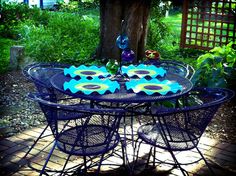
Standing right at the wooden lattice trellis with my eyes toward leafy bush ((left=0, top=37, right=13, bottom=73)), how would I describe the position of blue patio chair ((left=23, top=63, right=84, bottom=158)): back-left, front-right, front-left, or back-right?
front-left

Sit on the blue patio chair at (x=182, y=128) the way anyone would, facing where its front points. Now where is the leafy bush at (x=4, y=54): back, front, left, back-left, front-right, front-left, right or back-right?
front

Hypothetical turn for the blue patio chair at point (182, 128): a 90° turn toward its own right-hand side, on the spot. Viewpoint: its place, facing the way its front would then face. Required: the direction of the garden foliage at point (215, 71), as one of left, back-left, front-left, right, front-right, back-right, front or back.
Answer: front-left

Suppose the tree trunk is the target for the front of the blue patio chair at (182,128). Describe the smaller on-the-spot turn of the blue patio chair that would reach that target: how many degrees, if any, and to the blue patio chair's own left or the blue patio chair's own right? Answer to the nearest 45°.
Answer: approximately 45° to the blue patio chair's own right

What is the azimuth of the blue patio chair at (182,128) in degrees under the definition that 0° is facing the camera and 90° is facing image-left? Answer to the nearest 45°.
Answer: approximately 135°

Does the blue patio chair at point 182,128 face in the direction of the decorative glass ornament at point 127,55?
yes

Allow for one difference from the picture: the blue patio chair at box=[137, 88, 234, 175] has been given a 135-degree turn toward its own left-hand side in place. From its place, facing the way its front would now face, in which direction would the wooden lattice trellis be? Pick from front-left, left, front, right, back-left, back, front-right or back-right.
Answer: back

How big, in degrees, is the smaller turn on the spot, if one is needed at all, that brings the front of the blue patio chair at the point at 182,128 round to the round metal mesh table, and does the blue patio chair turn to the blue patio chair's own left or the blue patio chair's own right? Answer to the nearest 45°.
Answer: approximately 45° to the blue patio chair's own left

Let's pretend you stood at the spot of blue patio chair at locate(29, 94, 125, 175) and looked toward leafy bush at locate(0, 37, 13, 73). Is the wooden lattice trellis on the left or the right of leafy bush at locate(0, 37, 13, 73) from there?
right

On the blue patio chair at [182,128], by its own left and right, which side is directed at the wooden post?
front

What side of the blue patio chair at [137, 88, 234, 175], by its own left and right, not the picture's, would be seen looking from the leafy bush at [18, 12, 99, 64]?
front

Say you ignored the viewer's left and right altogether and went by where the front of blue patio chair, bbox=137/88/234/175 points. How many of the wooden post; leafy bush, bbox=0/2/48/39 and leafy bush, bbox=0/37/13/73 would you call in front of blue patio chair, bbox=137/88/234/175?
3

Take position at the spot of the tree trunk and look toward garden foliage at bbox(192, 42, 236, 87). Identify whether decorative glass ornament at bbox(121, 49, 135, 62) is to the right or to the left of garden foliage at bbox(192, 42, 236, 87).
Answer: right
